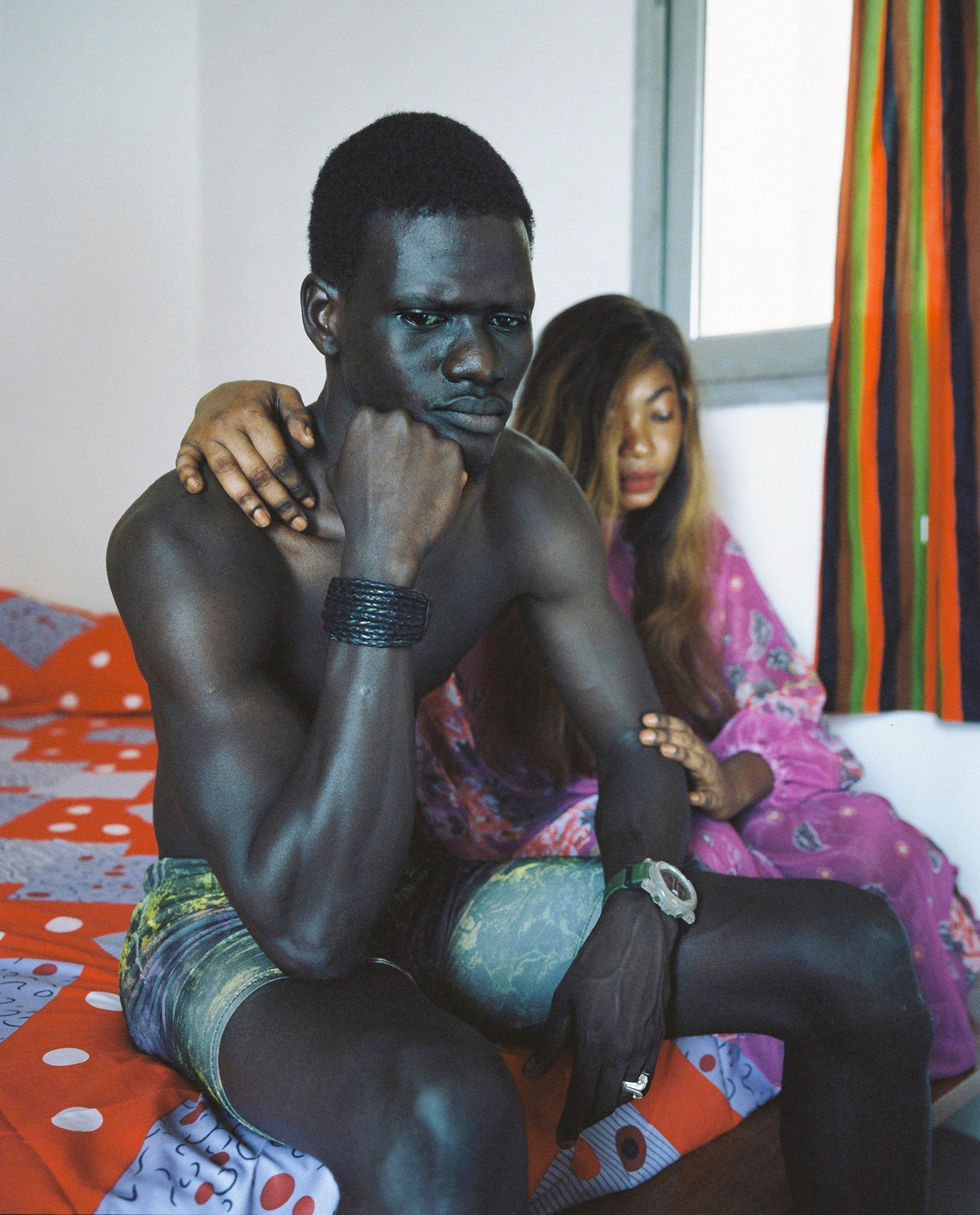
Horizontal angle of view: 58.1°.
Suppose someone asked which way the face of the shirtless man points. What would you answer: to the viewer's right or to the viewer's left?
to the viewer's right

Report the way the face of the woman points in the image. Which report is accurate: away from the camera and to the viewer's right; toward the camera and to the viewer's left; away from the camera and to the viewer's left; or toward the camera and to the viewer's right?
toward the camera and to the viewer's left

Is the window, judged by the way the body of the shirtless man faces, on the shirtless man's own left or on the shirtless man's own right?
on the shirtless man's own left

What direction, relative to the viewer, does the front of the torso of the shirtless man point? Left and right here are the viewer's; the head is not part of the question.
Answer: facing the viewer and to the right of the viewer

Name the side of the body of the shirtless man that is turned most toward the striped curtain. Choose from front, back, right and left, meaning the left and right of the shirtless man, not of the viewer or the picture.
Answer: left

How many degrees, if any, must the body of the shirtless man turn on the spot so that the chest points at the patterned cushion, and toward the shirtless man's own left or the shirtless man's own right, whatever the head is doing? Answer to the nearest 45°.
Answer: approximately 180°
